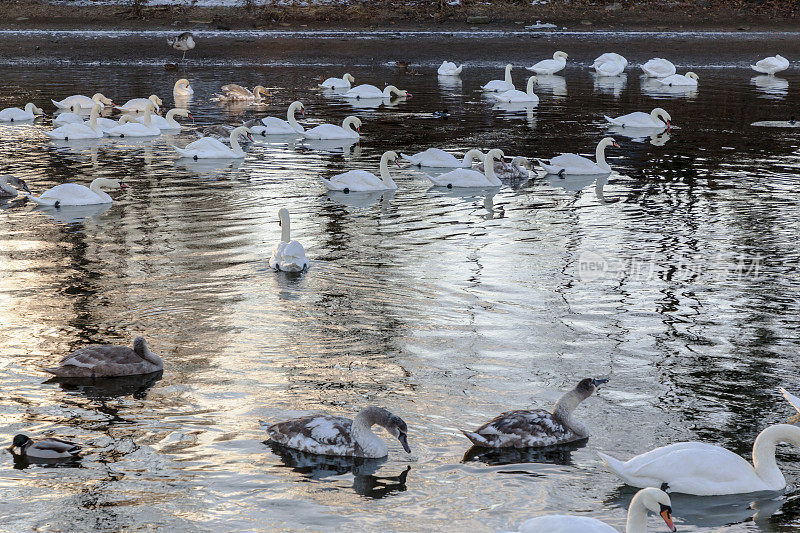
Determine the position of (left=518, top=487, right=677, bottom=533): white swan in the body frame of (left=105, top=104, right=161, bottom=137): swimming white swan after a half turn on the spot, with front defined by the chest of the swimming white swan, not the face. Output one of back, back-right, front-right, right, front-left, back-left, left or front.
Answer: left

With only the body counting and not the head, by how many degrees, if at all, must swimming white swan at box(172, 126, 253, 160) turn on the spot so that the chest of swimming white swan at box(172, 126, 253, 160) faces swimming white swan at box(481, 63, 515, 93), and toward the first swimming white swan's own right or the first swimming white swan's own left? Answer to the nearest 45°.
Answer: approximately 45° to the first swimming white swan's own left

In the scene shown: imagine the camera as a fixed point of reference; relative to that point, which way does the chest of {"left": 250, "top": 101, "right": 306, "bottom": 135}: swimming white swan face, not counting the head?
to the viewer's right

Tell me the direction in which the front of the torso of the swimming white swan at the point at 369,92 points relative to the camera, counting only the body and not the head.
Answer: to the viewer's right

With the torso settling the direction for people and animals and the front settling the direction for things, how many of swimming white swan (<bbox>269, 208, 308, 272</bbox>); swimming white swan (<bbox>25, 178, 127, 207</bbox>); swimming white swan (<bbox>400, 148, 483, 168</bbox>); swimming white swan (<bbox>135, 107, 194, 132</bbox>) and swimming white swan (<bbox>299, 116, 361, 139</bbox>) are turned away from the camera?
1

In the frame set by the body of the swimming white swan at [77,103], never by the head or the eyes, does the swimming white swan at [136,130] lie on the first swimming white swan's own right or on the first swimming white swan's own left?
on the first swimming white swan's own right

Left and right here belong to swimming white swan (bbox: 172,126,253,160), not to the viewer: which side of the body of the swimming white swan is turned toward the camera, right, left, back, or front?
right

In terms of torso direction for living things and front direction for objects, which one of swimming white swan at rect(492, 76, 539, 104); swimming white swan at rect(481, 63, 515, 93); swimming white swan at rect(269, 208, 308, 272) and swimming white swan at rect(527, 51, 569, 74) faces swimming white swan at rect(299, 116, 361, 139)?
swimming white swan at rect(269, 208, 308, 272)

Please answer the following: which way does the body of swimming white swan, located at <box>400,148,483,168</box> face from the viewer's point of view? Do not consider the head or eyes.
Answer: to the viewer's right

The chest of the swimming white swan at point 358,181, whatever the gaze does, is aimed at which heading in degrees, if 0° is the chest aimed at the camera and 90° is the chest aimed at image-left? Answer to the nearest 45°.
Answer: approximately 270°

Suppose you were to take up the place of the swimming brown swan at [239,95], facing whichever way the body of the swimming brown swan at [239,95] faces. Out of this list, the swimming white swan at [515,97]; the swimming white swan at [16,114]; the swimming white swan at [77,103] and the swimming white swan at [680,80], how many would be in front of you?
2

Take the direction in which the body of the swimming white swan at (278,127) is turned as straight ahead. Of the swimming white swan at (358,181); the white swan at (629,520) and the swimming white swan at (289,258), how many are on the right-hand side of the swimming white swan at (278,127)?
3

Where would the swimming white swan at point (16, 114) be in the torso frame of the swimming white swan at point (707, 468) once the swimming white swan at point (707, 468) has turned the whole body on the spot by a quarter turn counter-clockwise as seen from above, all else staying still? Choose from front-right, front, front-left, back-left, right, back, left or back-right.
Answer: front-left

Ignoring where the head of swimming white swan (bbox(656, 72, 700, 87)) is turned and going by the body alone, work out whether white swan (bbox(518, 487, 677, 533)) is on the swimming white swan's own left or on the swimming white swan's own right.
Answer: on the swimming white swan's own right

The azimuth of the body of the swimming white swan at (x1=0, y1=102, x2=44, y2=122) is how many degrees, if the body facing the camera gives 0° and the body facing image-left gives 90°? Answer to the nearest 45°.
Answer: approximately 270°

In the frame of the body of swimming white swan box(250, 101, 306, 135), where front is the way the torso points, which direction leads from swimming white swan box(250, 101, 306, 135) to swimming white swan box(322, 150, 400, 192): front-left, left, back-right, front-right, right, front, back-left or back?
right

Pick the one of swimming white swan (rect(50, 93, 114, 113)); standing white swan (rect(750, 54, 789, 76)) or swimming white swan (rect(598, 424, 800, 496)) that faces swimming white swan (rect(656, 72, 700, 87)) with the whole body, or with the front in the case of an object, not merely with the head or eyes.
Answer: swimming white swan (rect(50, 93, 114, 113))

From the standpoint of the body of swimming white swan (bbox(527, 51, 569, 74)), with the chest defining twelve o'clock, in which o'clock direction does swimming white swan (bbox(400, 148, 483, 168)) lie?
swimming white swan (bbox(400, 148, 483, 168)) is roughly at 3 o'clock from swimming white swan (bbox(527, 51, 569, 74)).
